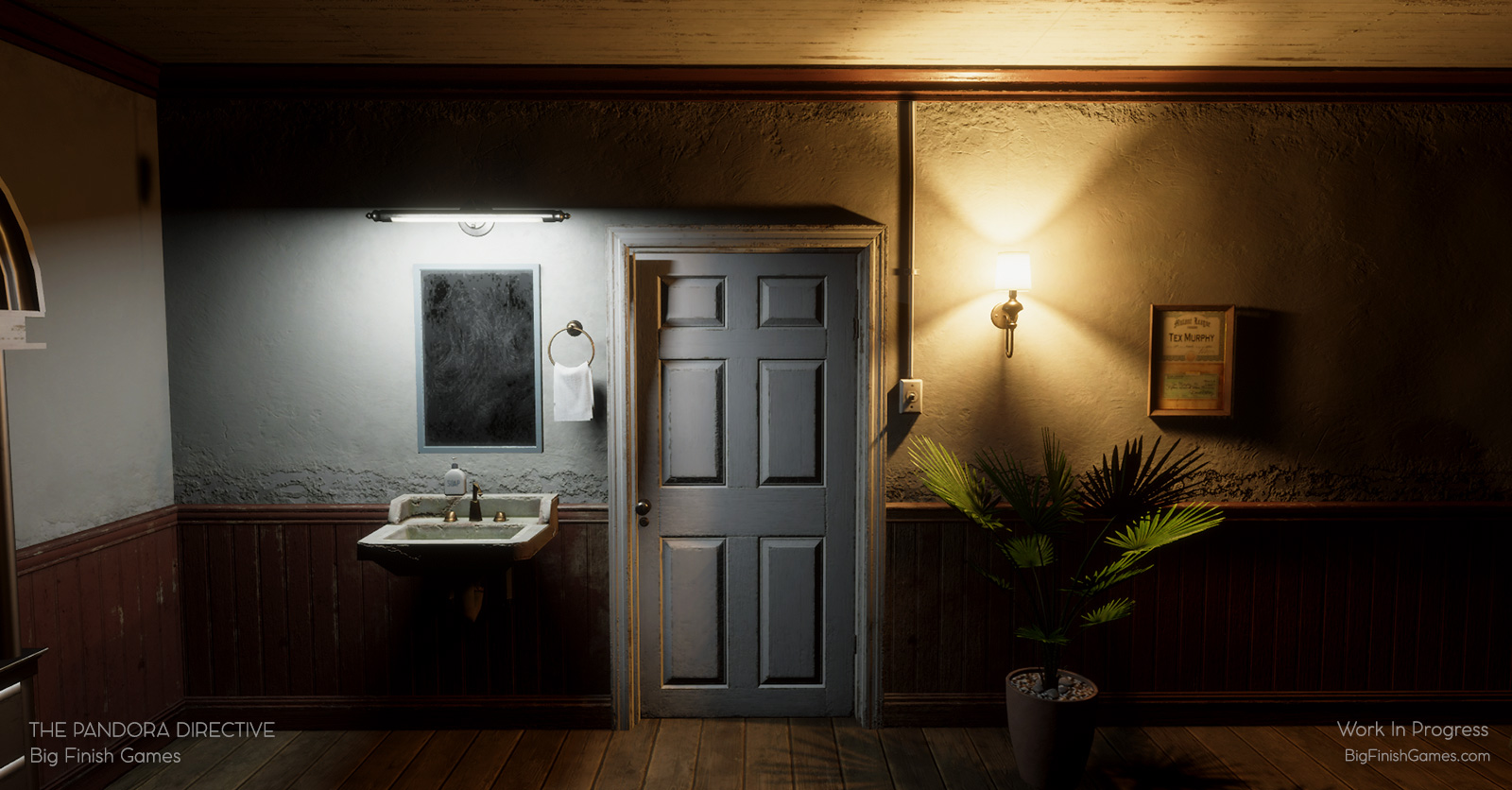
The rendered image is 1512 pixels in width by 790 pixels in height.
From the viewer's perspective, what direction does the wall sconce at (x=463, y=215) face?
toward the camera

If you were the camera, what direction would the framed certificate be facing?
facing the viewer

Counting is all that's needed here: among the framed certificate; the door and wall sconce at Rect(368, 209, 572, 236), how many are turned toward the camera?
3

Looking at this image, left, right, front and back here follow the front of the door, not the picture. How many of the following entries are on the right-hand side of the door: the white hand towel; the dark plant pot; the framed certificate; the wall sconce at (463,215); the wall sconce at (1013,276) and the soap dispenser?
3

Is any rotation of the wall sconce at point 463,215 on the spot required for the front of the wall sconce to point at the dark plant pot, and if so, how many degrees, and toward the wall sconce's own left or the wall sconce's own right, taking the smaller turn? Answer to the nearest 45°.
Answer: approximately 45° to the wall sconce's own left

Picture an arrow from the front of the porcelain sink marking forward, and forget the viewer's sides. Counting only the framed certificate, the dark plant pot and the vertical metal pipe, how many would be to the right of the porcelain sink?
0

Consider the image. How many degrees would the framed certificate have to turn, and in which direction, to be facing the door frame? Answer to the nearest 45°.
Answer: approximately 45° to its right

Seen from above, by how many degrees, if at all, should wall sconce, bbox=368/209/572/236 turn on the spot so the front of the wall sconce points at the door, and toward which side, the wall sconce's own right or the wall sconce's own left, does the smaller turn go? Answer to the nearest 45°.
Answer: approximately 90° to the wall sconce's own left

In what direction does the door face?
toward the camera

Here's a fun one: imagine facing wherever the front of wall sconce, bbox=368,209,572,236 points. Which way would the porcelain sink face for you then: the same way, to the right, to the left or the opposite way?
the same way

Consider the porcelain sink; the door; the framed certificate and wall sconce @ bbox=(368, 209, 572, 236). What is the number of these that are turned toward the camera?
4
